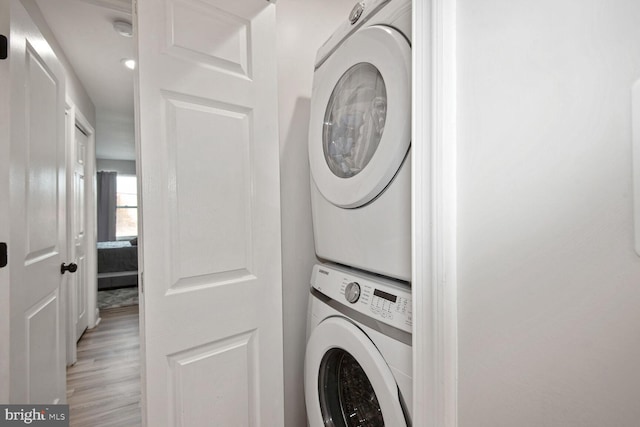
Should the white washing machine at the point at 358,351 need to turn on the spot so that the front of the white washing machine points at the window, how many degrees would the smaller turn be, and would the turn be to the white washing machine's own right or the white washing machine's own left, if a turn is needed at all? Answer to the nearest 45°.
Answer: approximately 90° to the white washing machine's own right

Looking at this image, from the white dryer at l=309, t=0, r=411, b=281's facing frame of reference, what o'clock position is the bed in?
The bed is roughly at 3 o'clock from the white dryer.

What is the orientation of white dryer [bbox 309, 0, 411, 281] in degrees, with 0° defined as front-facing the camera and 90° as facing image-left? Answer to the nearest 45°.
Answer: approximately 45°

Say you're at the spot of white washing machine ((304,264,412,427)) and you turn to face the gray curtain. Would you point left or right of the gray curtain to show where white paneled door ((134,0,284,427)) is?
left

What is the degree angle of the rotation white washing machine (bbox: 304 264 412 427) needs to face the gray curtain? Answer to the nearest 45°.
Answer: approximately 90° to its right
